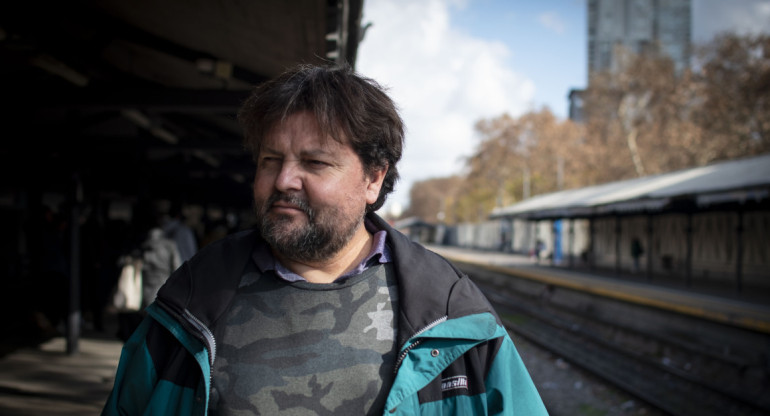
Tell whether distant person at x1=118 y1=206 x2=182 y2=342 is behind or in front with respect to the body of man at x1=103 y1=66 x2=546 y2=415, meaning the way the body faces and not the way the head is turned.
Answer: behind

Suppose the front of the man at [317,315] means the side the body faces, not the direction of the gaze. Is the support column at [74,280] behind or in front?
behind

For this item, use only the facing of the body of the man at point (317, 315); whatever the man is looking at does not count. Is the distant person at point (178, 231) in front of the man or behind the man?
behind

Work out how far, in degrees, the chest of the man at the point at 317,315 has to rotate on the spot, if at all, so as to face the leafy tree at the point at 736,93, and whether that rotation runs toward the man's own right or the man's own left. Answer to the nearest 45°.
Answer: approximately 135° to the man's own left

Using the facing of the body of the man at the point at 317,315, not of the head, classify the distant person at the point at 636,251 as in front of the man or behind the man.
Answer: behind

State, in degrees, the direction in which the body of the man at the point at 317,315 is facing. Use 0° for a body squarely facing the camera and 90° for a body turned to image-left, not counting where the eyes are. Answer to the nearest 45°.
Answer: approximately 0°

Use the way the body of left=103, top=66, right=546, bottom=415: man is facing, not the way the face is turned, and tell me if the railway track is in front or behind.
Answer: behind

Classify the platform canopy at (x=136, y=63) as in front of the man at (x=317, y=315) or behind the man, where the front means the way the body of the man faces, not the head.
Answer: behind

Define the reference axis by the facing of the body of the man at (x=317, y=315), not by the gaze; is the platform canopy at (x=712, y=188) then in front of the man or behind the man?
behind
